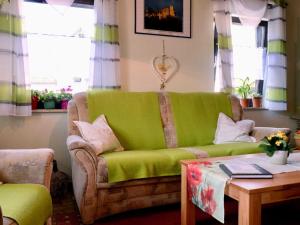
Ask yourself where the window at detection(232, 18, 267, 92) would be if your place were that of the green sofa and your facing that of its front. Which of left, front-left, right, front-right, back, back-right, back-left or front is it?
left

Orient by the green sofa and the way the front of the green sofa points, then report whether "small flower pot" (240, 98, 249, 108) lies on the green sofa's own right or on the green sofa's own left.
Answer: on the green sofa's own left

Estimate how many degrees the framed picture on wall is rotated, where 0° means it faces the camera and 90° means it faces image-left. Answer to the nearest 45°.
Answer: approximately 0°

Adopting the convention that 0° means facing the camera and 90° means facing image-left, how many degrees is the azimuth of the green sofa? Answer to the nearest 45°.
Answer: approximately 315°

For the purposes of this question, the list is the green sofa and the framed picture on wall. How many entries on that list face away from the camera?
0

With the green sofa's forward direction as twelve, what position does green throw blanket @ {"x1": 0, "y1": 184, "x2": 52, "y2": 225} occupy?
The green throw blanket is roughly at 2 o'clock from the green sofa.

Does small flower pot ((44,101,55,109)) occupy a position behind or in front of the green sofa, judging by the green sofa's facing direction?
behind

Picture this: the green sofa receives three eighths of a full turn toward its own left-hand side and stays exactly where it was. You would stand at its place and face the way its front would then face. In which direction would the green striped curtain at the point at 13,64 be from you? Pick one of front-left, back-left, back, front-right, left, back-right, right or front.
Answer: left

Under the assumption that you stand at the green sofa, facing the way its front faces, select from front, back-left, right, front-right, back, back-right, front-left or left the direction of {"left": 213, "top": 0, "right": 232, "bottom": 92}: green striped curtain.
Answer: left

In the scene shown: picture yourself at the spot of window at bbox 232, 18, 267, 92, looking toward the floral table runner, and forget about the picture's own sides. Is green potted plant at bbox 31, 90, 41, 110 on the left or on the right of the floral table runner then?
right

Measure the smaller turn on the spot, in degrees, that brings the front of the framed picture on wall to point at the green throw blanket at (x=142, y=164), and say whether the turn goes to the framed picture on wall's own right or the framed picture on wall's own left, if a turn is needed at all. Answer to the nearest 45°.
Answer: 0° — it already faces it

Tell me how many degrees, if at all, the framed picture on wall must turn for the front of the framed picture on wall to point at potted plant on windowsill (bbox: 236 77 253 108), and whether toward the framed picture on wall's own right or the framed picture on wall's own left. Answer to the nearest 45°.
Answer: approximately 135° to the framed picture on wall's own left

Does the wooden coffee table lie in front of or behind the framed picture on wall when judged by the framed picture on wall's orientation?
in front
